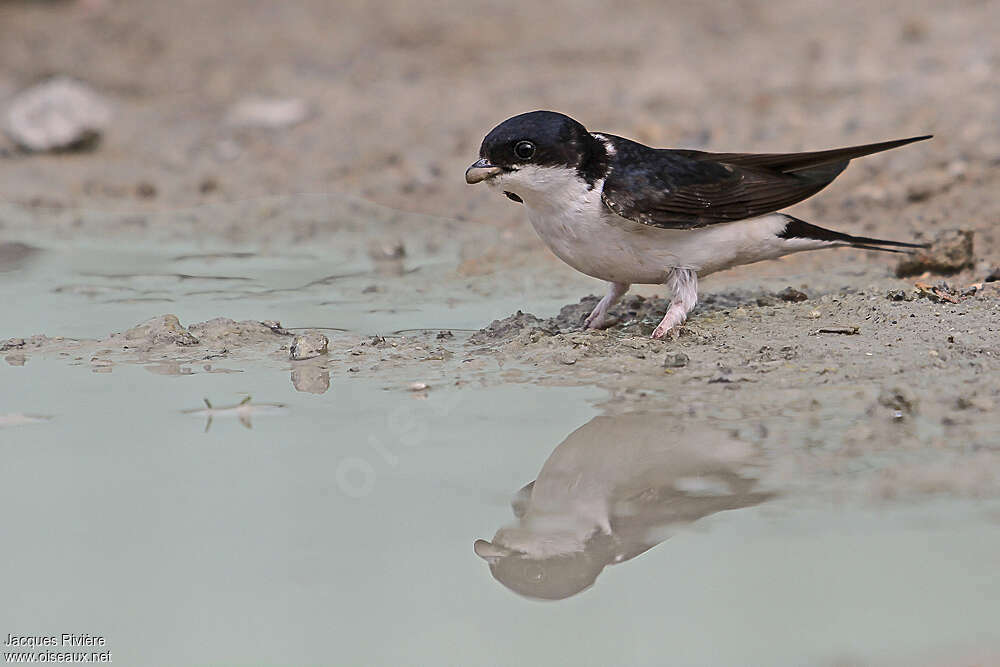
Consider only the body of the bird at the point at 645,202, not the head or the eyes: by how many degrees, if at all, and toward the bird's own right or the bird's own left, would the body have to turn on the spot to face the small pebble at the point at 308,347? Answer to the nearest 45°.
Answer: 0° — it already faces it

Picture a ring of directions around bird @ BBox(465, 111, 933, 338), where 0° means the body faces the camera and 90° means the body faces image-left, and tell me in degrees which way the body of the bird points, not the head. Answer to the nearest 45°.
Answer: approximately 90°
